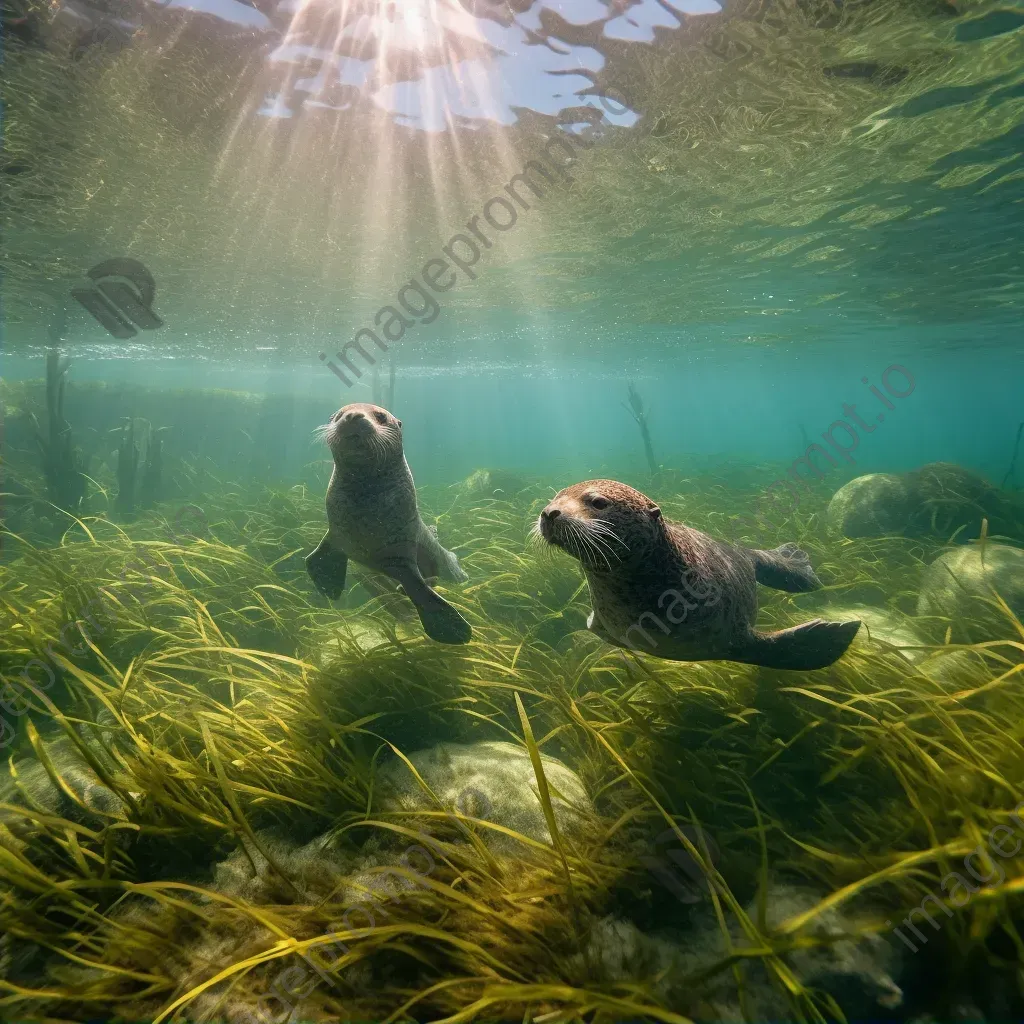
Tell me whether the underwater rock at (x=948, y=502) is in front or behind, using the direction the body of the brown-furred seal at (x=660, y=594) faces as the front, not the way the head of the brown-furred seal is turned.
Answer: behind

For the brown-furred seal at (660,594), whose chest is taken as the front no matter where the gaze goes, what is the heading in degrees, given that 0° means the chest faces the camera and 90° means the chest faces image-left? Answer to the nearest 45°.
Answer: approximately 45°

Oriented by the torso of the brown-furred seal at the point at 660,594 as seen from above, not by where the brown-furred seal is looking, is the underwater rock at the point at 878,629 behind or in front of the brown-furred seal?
behind

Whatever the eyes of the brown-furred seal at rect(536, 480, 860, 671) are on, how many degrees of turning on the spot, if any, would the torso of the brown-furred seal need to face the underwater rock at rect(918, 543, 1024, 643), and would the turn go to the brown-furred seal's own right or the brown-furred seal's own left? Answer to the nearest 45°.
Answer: approximately 180°

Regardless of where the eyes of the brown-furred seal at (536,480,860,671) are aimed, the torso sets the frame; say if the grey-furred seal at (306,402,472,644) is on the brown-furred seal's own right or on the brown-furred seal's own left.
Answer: on the brown-furred seal's own right

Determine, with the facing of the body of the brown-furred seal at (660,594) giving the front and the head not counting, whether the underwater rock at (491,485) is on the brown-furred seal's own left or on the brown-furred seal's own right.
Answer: on the brown-furred seal's own right
